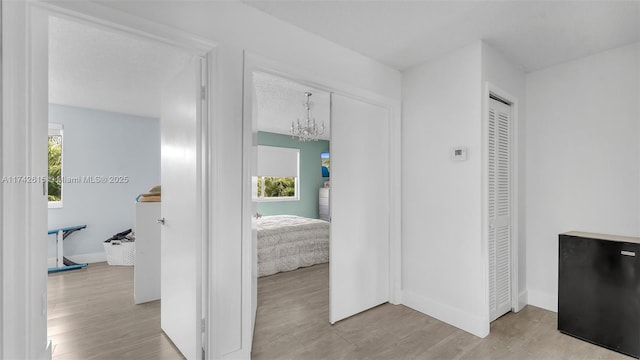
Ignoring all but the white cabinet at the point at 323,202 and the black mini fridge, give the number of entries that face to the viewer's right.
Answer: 0

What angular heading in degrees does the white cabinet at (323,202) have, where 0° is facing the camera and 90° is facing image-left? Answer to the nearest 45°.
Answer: approximately 45°

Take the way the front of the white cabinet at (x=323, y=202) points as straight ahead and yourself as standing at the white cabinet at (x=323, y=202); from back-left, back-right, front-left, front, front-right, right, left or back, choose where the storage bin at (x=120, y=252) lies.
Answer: front

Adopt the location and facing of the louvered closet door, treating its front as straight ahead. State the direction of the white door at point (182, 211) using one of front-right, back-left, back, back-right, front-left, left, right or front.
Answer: right

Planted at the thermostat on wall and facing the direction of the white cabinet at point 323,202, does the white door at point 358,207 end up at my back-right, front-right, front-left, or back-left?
front-left

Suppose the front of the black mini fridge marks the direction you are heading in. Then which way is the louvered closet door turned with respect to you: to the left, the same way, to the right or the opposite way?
to the left

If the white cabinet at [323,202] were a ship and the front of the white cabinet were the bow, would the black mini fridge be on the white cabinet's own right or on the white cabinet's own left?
on the white cabinet's own left

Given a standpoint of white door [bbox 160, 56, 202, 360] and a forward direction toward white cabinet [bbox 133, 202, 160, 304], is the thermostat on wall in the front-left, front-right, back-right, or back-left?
back-right

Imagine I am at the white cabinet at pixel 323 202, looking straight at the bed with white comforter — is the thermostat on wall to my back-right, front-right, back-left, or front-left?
front-left

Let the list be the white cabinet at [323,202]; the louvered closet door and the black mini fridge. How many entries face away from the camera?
0

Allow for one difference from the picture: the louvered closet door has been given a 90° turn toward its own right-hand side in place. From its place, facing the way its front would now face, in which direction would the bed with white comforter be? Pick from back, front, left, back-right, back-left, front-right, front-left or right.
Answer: front-right

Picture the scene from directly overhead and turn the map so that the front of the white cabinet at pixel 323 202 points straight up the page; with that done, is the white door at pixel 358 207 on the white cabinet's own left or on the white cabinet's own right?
on the white cabinet's own left

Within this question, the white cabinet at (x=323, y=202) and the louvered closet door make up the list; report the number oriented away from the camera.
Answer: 0

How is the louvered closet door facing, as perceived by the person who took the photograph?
facing the viewer and to the right of the viewer

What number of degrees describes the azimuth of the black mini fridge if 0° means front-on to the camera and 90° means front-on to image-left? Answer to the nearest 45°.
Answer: approximately 45°

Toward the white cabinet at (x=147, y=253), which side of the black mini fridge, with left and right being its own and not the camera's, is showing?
right
